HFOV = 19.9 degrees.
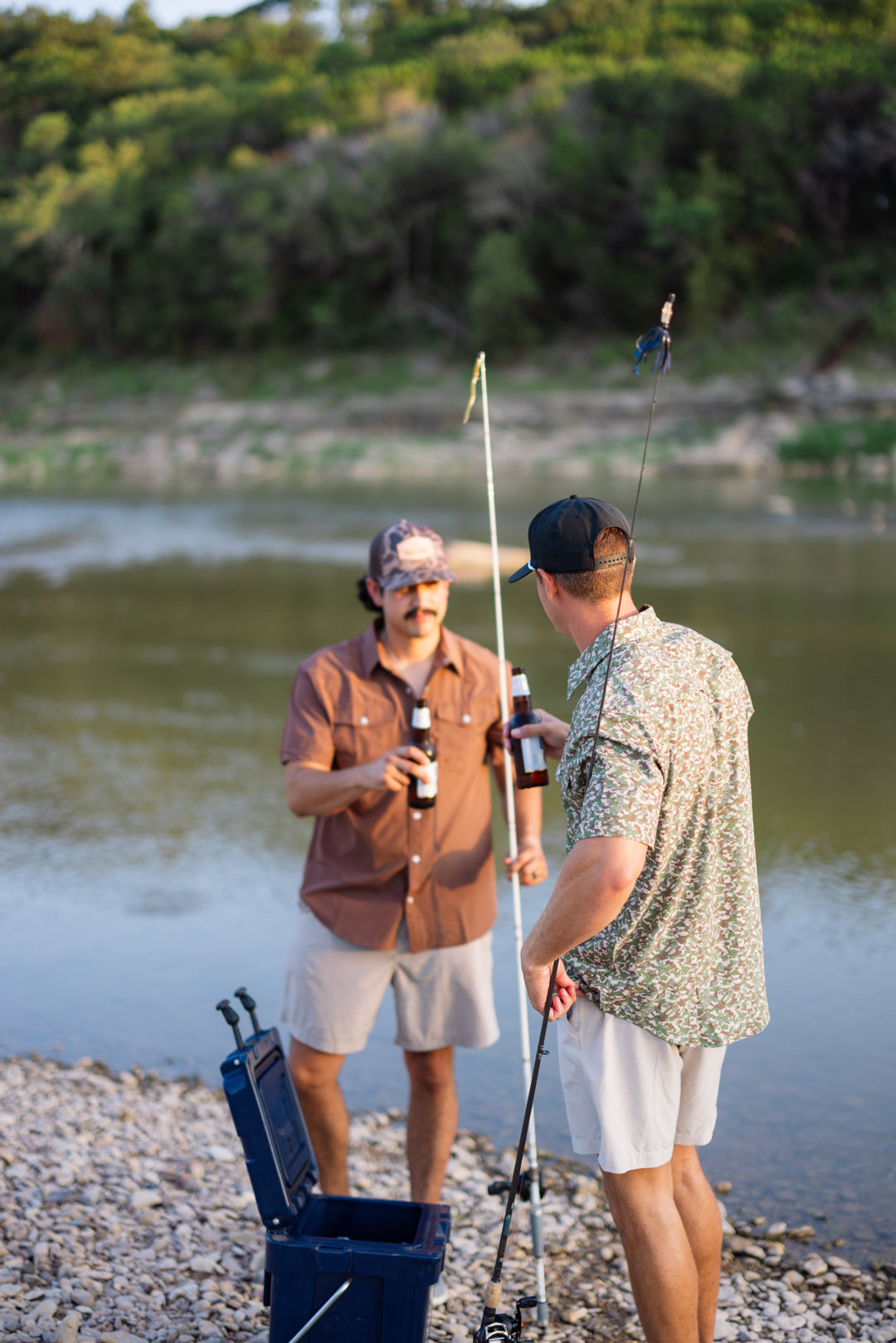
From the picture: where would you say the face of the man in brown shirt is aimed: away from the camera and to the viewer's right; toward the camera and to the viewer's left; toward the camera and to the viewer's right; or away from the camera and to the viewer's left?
toward the camera and to the viewer's right

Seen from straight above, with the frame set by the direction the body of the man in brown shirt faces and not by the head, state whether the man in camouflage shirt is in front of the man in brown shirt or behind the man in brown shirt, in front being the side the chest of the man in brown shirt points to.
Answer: in front

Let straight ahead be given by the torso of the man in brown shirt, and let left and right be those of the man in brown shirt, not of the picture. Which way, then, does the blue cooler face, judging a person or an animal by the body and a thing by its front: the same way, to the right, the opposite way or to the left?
to the left

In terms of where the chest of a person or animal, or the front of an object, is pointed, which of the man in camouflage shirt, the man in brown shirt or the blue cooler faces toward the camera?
the man in brown shirt

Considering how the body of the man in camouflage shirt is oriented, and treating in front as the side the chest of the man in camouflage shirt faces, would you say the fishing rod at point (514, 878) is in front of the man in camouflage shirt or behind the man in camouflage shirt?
in front

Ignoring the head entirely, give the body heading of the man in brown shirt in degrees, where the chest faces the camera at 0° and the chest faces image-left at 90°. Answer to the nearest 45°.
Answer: approximately 0°

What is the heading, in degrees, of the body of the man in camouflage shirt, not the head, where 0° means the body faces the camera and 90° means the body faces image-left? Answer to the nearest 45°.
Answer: approximately 135°

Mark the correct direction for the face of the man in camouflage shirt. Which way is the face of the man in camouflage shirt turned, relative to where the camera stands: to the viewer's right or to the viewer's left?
to the viewer's left

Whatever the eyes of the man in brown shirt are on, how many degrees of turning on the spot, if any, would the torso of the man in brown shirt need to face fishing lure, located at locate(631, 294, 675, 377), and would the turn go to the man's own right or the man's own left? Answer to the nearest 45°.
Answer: approximately 45° to the man's own left

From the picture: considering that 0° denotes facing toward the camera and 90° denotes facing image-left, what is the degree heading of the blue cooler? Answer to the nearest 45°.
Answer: approximately 270°

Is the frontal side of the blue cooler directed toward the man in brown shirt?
no

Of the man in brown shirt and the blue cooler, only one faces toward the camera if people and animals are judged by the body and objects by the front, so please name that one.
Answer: the man in brown shirt
